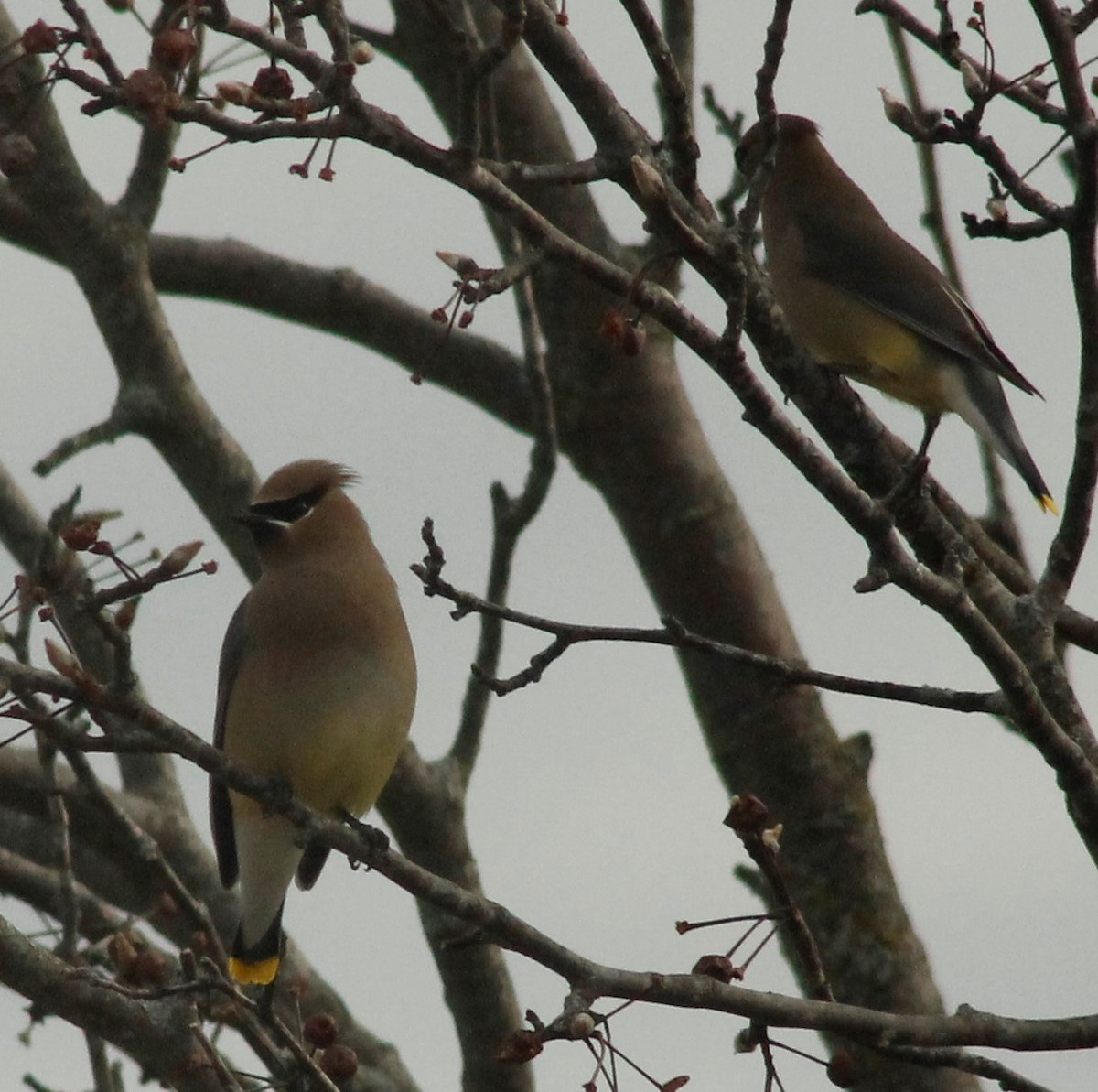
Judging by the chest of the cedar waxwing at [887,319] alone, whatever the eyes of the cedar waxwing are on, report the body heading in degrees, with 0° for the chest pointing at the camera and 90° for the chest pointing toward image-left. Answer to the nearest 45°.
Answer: approximately 90°
